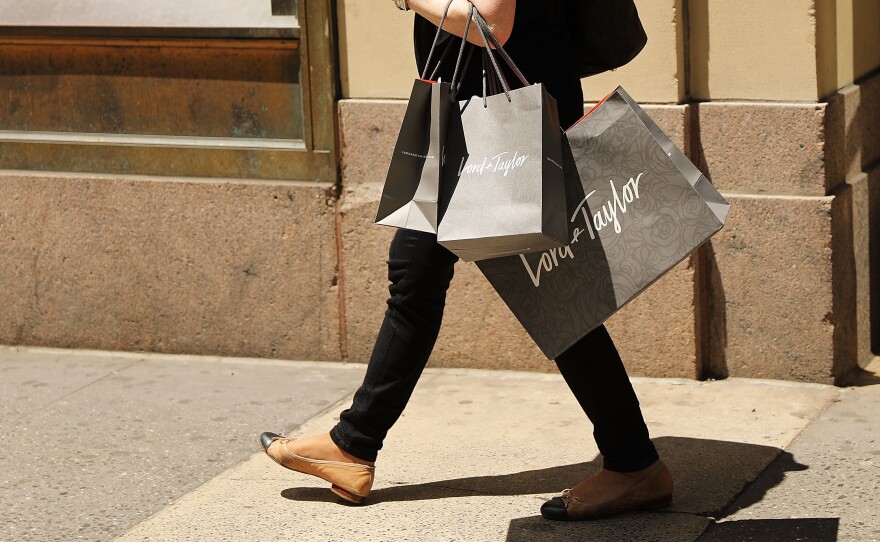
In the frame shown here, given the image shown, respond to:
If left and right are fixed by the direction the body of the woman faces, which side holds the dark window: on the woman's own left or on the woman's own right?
on the woman's own right

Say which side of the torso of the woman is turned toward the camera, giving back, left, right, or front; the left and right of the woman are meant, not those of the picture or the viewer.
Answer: left
